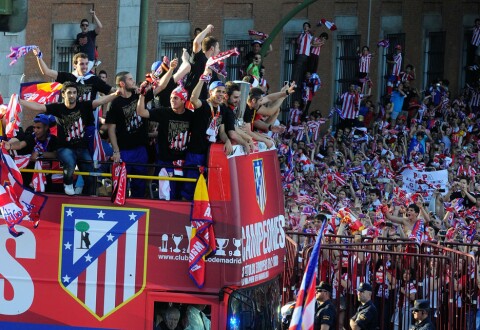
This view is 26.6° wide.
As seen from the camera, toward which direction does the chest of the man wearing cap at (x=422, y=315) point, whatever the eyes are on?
to the viewer's left

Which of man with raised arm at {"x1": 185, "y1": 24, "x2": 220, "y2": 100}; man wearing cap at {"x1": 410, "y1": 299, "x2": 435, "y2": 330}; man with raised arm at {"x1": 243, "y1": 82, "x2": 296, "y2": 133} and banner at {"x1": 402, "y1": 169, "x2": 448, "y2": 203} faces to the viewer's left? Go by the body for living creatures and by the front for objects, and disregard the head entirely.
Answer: the man wearing cap

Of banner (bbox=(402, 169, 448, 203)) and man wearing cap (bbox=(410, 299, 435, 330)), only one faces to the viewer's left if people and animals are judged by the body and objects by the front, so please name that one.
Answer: the man wearing cap

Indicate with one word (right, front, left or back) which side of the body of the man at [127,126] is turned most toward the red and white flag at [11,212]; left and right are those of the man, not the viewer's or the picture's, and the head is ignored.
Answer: right

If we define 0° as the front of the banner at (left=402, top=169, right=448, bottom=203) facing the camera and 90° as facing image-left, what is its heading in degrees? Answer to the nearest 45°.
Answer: approximately 0°

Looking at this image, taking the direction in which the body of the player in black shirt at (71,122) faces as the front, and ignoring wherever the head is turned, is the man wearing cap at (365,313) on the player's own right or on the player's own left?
on the player's own left

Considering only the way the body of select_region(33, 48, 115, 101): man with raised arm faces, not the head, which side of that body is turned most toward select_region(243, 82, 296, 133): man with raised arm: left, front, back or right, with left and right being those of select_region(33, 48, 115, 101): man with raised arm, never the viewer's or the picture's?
left

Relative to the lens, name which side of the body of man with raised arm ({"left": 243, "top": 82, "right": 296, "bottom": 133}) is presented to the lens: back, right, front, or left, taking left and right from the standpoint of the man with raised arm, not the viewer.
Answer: right
